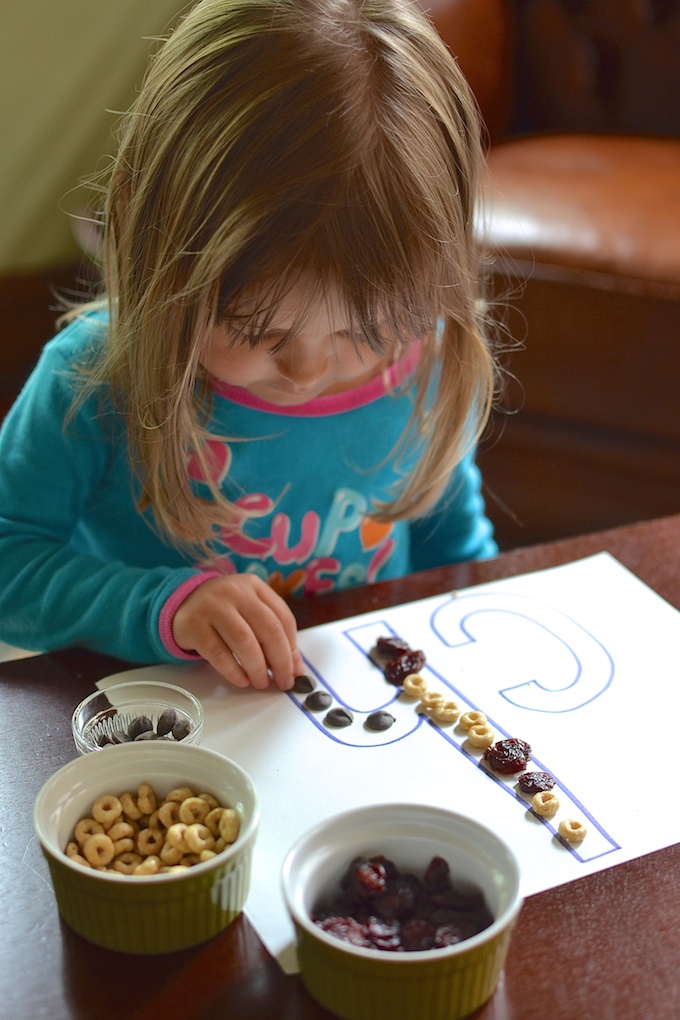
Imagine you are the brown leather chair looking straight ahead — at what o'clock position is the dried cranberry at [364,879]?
The dried cranberry is roughly at 12 o'clock from the brown leather chair.

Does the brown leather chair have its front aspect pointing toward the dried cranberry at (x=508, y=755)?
yes

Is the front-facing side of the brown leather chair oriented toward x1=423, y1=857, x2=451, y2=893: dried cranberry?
yes

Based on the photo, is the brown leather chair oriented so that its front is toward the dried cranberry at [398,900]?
yes

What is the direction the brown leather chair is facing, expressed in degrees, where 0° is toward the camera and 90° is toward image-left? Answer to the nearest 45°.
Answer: approximately 0°

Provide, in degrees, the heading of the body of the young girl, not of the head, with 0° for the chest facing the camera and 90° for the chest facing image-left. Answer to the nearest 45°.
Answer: approximately 0°

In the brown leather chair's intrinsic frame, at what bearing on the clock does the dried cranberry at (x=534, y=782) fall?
The dried cranberry is roughly at 12 o'clock from the brown leather chair.

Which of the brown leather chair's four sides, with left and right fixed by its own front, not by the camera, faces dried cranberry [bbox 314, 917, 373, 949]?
front
